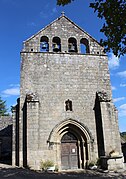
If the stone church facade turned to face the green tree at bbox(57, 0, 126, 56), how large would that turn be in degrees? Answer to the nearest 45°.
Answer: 0° — it already faces it

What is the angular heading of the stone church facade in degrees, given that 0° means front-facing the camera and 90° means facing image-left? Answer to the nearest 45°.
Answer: approximately 0°
